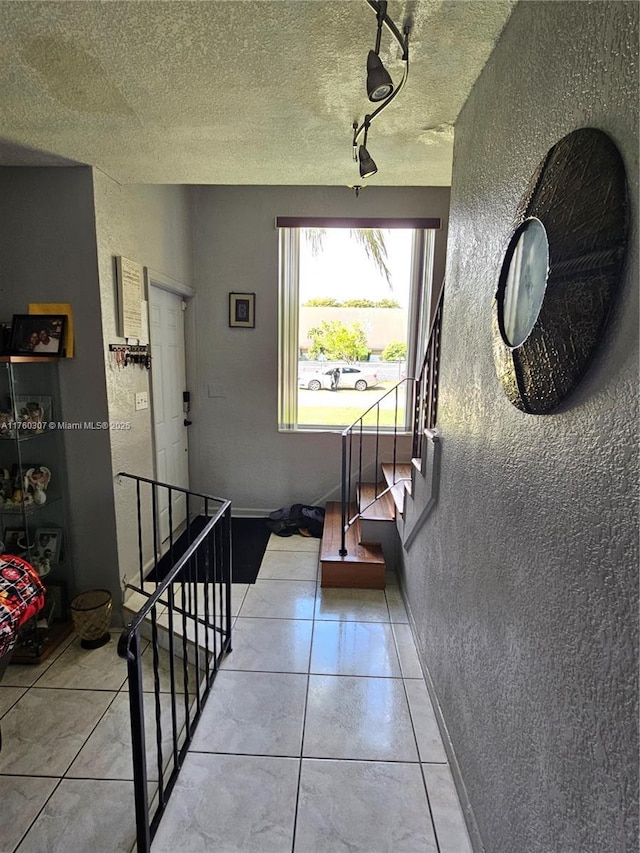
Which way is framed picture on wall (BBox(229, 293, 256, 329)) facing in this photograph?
toward the camera

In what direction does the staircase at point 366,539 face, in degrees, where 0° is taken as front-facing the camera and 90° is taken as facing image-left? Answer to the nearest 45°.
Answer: approximately 0°

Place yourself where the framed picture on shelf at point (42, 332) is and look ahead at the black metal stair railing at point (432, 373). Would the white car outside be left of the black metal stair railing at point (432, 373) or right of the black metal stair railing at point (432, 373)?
left

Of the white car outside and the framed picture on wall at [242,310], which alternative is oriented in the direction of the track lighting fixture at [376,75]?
the framed picture on wall

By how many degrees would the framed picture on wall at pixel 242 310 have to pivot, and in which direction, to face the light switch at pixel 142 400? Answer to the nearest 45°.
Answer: approximately 45° to its right

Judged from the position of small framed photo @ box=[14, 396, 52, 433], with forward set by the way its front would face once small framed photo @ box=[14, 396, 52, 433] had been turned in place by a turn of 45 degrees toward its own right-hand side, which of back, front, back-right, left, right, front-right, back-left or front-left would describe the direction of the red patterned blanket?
front-left

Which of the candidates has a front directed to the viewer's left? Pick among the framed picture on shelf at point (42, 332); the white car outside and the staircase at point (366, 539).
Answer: the white car outside

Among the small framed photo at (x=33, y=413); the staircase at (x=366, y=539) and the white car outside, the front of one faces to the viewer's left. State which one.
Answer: the white car outside

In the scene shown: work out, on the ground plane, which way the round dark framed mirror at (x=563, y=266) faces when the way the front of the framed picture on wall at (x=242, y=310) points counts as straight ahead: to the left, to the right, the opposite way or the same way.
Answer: to the right

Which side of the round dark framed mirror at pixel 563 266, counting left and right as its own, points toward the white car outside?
right

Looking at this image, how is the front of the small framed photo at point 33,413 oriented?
toward the camera

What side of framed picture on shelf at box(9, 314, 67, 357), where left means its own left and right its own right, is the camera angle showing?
front

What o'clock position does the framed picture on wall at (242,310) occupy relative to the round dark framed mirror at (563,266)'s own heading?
The framed picture on wall is roughly at 3 o'clock from the round dark framed mirror.

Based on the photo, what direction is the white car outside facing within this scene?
to the viewer's left
